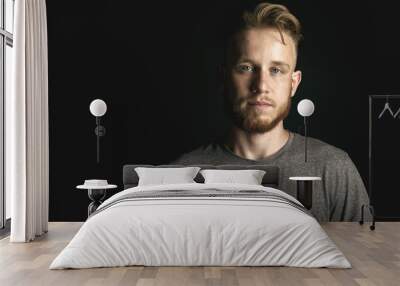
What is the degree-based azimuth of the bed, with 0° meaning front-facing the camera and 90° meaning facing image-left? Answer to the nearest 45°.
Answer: approximately 0°

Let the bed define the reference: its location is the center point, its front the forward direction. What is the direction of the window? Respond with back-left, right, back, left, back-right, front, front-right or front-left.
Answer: back-right

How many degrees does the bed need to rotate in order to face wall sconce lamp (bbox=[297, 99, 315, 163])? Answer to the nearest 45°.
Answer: approximately 135° to its left

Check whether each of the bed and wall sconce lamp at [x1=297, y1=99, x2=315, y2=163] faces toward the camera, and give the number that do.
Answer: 2

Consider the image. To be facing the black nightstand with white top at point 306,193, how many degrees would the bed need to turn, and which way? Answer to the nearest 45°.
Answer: approximately 135° to its left

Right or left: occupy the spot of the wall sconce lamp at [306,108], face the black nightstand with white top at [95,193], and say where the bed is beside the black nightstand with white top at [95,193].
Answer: left

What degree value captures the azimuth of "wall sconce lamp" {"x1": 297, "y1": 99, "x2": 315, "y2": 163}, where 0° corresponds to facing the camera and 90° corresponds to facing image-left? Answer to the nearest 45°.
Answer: approximately 0°
